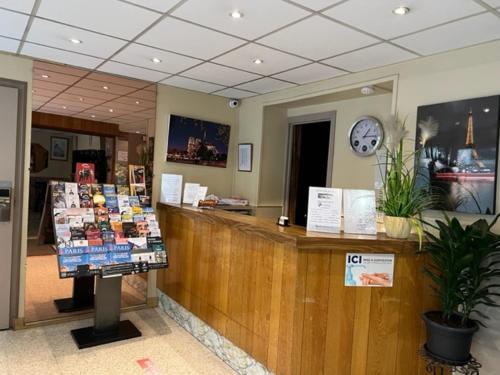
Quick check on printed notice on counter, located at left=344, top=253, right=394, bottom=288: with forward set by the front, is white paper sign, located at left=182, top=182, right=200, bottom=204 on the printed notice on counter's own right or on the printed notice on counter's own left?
on the printed notice on counter's own right

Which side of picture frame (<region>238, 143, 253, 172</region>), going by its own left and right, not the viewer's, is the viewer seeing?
front

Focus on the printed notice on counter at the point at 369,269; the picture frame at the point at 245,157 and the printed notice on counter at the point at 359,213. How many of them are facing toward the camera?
3

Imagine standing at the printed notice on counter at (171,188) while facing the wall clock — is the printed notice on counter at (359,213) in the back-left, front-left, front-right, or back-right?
front-right

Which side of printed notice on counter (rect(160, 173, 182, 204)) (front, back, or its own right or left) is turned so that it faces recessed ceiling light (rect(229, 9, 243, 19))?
front

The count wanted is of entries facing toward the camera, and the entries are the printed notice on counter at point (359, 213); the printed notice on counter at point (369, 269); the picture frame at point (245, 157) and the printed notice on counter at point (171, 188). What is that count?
4

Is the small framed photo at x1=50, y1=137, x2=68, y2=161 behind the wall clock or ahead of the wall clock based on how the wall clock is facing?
ahead

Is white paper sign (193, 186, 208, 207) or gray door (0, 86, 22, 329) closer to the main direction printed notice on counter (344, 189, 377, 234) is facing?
the gray door

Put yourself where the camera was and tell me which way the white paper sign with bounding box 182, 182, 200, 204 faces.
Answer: facing the viewer

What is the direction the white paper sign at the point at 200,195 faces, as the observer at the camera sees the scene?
facing the viewer and to the right of the viewer

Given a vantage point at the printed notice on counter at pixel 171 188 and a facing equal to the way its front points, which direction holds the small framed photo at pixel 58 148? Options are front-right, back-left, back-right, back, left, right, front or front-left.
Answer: back-right

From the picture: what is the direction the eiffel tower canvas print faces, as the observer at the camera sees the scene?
facing the viewer and to the left of the viewer

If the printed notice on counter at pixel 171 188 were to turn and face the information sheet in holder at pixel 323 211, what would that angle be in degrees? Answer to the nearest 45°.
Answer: approximately 45° to its left

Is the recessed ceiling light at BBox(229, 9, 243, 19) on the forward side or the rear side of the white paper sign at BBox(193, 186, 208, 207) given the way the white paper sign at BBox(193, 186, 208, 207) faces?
on the forward side

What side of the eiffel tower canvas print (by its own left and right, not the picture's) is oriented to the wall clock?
right
